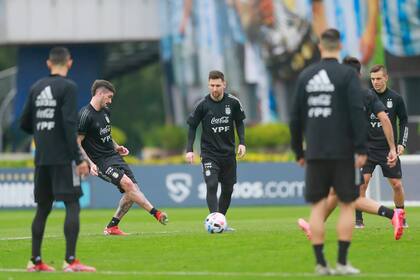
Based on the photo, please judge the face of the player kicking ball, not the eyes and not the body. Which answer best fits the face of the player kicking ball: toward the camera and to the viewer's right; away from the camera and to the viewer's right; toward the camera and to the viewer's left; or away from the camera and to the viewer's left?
toward the camera and to the viewer's right

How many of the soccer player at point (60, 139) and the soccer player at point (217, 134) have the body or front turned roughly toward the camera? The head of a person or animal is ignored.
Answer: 1

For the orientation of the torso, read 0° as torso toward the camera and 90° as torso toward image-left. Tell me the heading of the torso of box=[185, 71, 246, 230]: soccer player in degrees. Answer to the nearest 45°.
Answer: approximately 0°

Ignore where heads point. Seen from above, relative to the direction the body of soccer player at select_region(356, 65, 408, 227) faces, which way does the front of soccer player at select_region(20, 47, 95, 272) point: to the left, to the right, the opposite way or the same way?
the opposite way

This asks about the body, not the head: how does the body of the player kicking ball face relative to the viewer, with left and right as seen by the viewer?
facing the viewer and to the right of the viewer

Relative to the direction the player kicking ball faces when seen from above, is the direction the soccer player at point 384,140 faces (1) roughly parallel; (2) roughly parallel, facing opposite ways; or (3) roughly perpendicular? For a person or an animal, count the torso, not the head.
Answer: roughly perpendicular

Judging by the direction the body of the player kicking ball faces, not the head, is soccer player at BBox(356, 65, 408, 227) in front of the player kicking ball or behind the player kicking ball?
in front

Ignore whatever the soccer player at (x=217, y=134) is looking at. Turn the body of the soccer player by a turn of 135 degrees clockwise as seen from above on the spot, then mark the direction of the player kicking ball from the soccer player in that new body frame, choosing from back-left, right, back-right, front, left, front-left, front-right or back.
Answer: front-left

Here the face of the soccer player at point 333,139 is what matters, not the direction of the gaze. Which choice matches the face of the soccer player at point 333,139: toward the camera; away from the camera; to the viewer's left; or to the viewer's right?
away from the camera

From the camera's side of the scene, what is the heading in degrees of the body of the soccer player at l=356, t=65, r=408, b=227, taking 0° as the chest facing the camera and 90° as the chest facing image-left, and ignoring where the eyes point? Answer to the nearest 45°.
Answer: approximately 45°

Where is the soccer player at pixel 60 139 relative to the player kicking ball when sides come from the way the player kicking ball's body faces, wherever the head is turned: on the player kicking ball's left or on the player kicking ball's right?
on the player kicking ball's right

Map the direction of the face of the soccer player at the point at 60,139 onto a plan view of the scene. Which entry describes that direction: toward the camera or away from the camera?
away from the camera

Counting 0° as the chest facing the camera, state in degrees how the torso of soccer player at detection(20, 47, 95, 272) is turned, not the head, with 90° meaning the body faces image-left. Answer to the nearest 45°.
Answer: approximately 225°

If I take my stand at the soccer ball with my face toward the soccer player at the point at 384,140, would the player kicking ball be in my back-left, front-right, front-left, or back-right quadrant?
back-left
